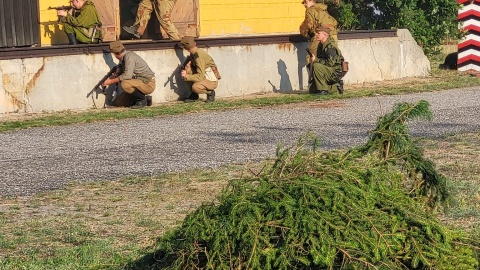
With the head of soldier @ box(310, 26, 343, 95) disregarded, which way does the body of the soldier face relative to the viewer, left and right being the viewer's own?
facing to the left of the viewer

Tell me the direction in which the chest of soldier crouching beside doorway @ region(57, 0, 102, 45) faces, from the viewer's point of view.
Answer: to the viewer's left

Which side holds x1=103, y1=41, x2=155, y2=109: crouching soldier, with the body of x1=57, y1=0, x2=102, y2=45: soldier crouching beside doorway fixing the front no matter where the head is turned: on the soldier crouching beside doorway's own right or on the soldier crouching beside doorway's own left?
on the soldier crouching beside doorway's own left

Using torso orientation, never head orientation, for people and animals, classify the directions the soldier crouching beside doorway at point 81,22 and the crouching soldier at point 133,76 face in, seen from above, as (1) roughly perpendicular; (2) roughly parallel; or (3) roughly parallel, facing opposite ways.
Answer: roughly parallel

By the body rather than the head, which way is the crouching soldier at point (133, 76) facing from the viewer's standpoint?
to the viewer's left

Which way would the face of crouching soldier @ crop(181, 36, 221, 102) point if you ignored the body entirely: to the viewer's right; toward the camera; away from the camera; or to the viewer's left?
to the viewer's left

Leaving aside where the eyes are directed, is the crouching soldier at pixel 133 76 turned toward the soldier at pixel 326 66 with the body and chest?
no

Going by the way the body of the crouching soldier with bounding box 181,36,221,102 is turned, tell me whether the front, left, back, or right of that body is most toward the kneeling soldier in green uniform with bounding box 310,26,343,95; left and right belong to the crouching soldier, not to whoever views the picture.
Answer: back

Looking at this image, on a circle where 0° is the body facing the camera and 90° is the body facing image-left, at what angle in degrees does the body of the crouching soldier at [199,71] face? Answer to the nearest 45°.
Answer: approximately 90°

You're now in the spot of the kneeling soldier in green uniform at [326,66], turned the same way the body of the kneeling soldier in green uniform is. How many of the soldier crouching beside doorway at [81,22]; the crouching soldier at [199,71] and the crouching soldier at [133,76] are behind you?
0

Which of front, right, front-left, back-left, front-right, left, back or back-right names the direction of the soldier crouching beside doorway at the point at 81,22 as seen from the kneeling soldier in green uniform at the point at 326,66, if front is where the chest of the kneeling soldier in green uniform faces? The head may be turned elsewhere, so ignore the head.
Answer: front

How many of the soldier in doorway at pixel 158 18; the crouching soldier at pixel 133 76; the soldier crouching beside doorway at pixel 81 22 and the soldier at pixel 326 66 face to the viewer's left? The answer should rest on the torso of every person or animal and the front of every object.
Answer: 4

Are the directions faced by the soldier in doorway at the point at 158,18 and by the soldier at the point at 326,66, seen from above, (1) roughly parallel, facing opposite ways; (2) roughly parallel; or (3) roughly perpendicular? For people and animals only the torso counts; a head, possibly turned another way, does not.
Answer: roughly parallel

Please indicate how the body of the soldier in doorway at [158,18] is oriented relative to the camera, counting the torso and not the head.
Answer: to the viewer's left
